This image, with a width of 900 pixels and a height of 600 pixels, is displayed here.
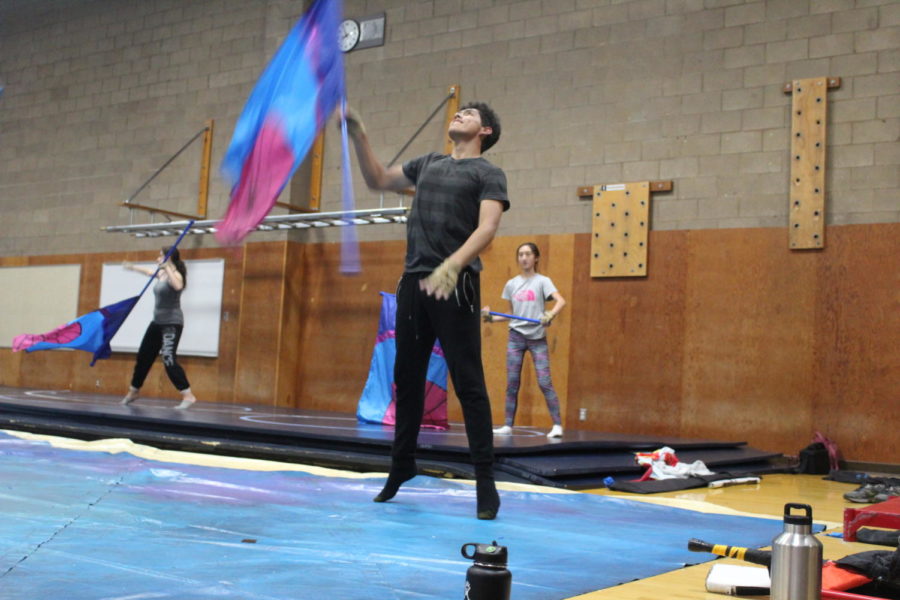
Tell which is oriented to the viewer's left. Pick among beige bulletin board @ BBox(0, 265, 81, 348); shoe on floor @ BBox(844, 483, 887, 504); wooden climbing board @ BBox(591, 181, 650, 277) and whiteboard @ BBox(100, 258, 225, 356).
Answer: the shoe on floor

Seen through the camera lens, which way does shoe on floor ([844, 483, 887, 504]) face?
facing to the left of the viewer

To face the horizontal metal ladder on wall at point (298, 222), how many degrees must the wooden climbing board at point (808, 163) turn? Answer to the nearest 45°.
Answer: approximately 90° to its right

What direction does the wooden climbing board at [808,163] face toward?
toward the camera

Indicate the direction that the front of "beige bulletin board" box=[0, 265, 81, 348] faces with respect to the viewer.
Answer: facing the viewer

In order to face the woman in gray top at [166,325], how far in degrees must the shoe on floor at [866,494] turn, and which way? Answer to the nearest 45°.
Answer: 0° — it already faces them

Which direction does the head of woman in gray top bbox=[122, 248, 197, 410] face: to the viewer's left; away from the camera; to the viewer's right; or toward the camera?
to the viewer's left

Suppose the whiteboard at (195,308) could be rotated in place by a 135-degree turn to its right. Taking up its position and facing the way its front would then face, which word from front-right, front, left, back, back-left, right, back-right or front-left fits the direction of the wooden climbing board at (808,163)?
back

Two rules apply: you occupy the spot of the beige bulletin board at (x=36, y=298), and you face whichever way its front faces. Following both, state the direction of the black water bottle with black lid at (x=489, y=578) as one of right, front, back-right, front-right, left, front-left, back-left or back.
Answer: front

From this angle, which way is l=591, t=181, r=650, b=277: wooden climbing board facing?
toward the camera

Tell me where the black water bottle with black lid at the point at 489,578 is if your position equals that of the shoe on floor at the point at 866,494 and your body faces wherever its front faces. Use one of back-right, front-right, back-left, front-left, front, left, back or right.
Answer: left

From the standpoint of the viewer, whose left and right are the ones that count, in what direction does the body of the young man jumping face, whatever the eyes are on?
facing the viewer and to the left of the viewer

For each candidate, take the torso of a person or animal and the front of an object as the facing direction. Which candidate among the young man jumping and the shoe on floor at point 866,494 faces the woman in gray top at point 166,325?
the shoe on floor

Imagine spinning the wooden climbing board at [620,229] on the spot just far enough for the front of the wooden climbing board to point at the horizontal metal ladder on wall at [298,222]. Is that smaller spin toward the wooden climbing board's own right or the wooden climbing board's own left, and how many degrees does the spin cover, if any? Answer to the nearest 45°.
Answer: approximately 90° to the wooden climbing board's own right

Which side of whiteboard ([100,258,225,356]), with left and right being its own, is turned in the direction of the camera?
front
